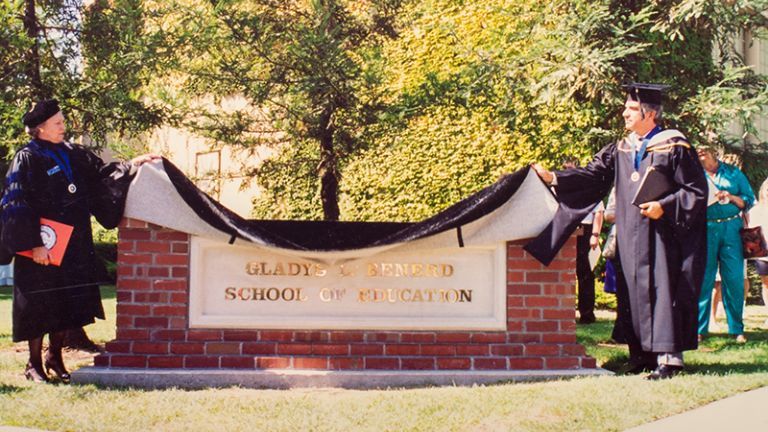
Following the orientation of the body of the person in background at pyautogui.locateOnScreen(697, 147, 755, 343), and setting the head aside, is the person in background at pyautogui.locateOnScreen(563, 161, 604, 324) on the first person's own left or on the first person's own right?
on the first person's own right

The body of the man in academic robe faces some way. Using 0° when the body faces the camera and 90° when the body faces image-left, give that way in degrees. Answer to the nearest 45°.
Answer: approximately 45°

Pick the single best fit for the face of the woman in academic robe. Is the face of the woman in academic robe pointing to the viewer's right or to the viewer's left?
to the viewer's right

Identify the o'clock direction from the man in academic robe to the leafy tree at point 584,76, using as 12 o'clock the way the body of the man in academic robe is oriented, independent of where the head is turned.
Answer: The leafy tree is roughly at 4 o'clock from the man in academic robe.

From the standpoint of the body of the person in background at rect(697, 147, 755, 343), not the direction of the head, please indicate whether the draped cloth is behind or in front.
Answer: in front

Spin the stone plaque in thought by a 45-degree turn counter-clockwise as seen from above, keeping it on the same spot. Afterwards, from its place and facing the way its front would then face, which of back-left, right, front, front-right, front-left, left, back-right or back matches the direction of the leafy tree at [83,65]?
back

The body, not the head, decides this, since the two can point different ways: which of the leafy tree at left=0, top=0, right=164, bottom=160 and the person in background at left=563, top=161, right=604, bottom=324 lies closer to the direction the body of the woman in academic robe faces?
the person in background

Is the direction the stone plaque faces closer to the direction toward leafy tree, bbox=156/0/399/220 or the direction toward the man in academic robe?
the man in academic robe

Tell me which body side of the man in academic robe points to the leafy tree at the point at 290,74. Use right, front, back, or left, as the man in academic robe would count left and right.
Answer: right

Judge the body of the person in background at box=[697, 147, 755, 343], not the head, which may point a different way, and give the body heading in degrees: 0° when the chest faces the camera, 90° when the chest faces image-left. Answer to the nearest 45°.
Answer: approximately 45°

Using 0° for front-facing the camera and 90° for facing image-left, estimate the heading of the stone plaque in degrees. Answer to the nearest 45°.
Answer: approximately 0°
